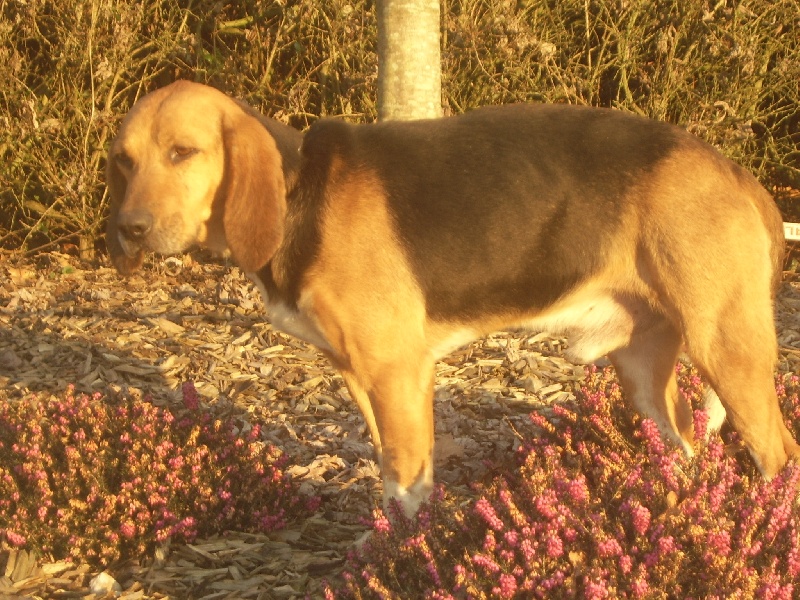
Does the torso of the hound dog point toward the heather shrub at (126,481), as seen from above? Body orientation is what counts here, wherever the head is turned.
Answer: yes

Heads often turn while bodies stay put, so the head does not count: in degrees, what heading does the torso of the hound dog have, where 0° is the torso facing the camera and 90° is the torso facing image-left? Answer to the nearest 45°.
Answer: approximately 90°

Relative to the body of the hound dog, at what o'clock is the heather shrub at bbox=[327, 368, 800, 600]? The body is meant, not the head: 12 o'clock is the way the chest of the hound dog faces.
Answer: The heather shrub is roughly at 8 o'clock from the hound dog.
